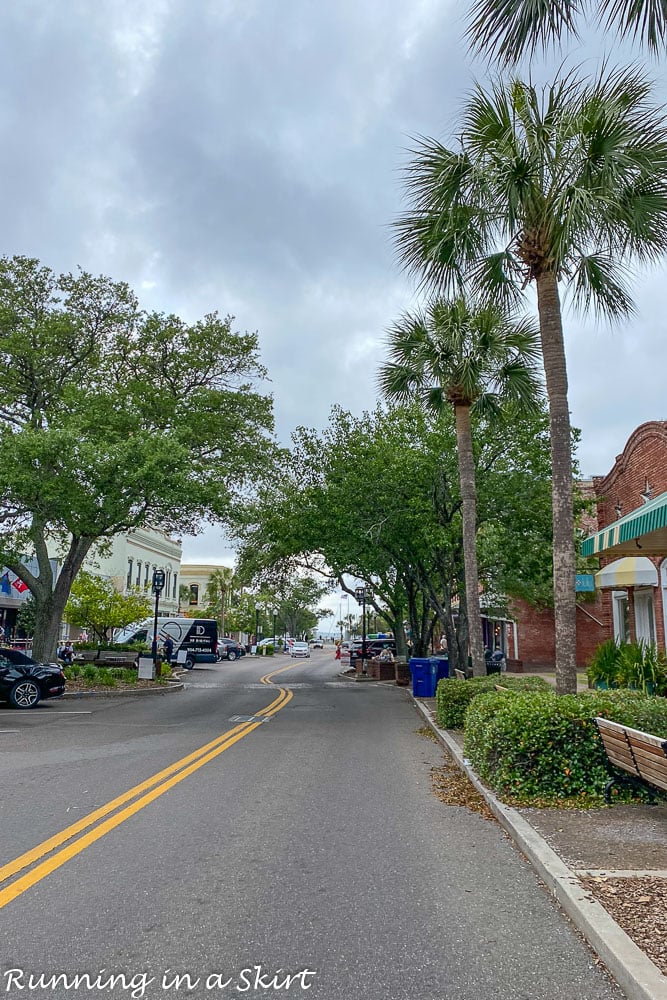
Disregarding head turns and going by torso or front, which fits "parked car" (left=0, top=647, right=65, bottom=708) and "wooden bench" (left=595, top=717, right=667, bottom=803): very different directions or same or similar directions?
very different directions
